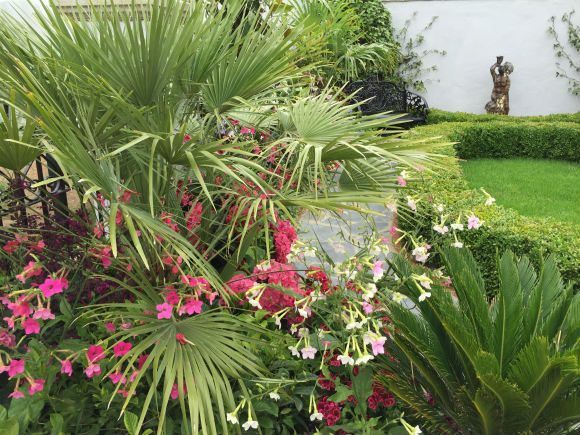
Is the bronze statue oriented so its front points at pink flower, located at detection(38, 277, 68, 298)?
yes

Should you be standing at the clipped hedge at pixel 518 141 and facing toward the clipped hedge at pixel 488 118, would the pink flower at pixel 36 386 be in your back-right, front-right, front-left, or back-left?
back-left

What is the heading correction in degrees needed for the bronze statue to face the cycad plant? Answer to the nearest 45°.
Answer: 0° — it already faces it

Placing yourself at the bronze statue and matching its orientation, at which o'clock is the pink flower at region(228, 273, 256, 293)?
The pink flower is roughly at 12 o'clock from the bronze statue.

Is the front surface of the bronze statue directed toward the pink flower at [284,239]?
yes

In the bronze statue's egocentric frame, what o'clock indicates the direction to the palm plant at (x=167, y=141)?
The palm plant is roughly at 12 o'clock from the bronze statue.

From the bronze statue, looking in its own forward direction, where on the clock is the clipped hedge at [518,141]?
The clipped hedge is roughly at 12 o'clock from the bronze statue.

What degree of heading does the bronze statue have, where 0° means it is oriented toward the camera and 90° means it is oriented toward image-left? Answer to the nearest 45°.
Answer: approximately 0°

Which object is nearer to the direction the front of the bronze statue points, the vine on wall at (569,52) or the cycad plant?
the cycad plant

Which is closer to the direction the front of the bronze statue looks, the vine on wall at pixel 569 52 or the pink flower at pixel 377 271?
the pink flower

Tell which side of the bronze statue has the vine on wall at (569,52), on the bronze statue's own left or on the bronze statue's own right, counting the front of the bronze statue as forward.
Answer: on the bronze statue's own left

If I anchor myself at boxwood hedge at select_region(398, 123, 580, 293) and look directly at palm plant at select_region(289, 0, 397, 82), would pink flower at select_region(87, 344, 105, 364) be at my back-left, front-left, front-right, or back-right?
back-left

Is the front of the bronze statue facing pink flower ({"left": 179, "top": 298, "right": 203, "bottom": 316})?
yes
